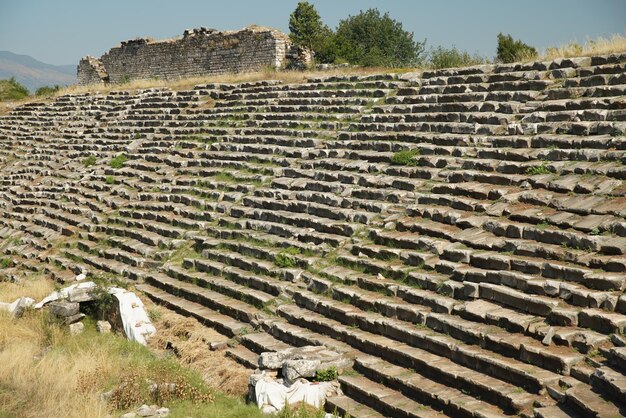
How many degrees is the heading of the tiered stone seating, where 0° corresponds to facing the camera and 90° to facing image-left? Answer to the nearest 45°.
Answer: approximately 45°

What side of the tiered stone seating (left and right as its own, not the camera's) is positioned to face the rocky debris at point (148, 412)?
front

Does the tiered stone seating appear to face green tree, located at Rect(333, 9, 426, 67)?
no

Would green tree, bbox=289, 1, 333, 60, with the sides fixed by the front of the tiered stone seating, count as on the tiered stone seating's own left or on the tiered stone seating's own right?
on the tiered stone seating's own right

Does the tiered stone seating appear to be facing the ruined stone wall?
no

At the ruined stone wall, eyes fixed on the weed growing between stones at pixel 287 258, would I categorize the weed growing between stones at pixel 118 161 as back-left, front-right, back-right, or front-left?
front-right

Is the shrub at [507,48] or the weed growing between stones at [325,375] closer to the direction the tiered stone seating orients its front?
the weed growing between stones

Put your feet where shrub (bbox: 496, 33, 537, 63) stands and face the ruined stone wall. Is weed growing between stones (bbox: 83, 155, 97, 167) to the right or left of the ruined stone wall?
left

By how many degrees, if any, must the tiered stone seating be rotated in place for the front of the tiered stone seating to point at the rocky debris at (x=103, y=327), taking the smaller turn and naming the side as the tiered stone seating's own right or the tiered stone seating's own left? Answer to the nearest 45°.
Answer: approximately 45° to the tiered stone seating's own right
